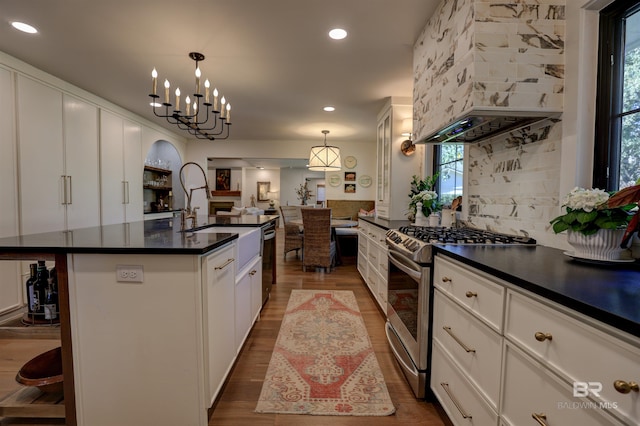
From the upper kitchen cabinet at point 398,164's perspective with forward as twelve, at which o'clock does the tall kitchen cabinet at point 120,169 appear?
the tall kitchen cabinet at point 120,169 is roughly at 12 o'clock from the upper kitchen cabinet at point 398,164.

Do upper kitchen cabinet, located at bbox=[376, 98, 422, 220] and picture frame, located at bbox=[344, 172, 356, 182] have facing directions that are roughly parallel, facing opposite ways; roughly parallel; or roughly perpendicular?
roughly perpendicular

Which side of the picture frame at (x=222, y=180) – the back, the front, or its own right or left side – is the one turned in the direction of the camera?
front

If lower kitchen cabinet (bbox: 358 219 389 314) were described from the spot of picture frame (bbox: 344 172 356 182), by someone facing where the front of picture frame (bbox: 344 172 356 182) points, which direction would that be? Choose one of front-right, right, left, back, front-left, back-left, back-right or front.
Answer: front

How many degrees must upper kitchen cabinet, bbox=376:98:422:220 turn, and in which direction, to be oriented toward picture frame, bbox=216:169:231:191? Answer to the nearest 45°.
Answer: approximately 45° to its right

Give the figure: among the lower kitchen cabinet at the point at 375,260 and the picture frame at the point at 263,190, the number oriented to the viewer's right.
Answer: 0

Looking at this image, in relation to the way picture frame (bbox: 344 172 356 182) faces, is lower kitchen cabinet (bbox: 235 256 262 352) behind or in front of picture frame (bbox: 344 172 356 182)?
in front

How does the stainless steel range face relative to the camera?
to the viewer's left

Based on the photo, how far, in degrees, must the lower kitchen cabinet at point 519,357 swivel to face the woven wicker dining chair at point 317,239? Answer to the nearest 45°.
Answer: approximately 90° to its right

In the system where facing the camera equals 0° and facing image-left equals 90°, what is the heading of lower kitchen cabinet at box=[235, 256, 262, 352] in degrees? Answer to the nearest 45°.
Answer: approximately 270°

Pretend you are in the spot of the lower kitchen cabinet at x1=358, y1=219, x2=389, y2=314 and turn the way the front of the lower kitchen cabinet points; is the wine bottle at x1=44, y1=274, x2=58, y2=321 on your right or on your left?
on your left

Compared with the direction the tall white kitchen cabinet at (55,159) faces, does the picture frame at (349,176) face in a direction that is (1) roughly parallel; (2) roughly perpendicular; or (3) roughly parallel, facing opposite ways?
roughly perpendicular

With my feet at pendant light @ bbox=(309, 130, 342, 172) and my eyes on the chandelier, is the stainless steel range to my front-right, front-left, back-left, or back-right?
front-left

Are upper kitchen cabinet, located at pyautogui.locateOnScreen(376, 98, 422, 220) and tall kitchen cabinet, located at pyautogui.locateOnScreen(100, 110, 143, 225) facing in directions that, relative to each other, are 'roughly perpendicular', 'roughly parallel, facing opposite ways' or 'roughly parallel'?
roughly parallel, facing opposite ways

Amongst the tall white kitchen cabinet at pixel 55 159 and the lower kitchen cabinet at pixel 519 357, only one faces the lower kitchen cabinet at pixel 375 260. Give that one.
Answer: the tall white kitchen cabinet

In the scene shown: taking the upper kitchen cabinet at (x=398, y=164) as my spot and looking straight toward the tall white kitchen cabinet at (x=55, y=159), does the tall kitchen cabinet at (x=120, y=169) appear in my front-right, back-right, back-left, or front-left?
front-right

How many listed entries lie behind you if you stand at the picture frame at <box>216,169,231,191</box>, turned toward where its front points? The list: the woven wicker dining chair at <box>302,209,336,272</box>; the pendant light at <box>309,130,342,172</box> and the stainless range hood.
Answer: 0

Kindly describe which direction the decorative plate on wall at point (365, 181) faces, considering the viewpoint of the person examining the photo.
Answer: facing the viewer

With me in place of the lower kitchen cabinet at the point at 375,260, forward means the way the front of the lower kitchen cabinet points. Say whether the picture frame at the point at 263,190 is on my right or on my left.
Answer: on my right

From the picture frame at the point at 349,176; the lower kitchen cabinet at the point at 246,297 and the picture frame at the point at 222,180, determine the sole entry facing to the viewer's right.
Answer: the lower kitchen cabinet

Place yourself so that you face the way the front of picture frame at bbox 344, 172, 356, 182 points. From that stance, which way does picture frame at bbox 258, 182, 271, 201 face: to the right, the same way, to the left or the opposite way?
the same way
